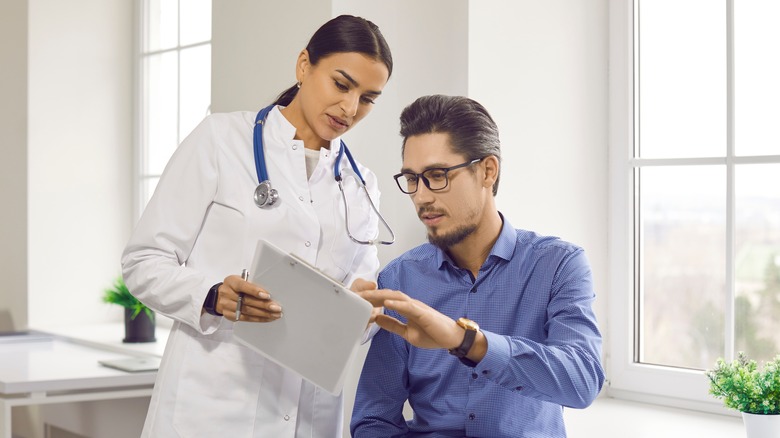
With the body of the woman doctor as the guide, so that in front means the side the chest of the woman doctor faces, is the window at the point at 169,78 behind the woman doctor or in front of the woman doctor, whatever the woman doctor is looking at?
behind

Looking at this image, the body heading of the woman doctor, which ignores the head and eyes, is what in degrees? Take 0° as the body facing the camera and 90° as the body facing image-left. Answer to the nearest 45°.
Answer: approximately 315°

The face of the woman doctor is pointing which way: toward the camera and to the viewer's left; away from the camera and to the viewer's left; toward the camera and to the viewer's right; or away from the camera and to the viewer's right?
toward the camera and to the viewer's right

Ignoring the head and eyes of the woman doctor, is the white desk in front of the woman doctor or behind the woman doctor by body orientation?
behind

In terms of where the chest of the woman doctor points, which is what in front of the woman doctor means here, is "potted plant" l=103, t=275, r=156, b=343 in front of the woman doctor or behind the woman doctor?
behind

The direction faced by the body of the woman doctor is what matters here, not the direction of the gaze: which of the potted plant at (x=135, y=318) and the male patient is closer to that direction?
the male patient
